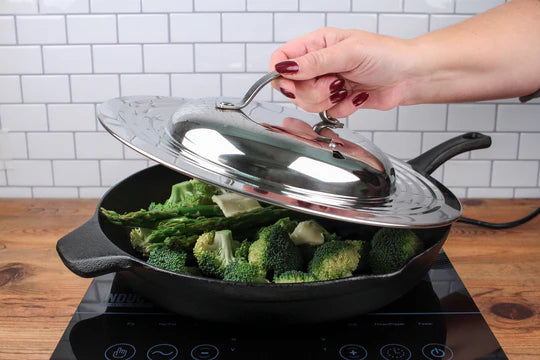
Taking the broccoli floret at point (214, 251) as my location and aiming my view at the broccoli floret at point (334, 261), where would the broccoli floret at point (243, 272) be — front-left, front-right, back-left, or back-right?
front-right

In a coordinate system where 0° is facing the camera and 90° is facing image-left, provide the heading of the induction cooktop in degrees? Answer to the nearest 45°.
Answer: approximately 0°

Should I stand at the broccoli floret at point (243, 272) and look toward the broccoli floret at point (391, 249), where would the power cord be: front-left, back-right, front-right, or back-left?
front-left
